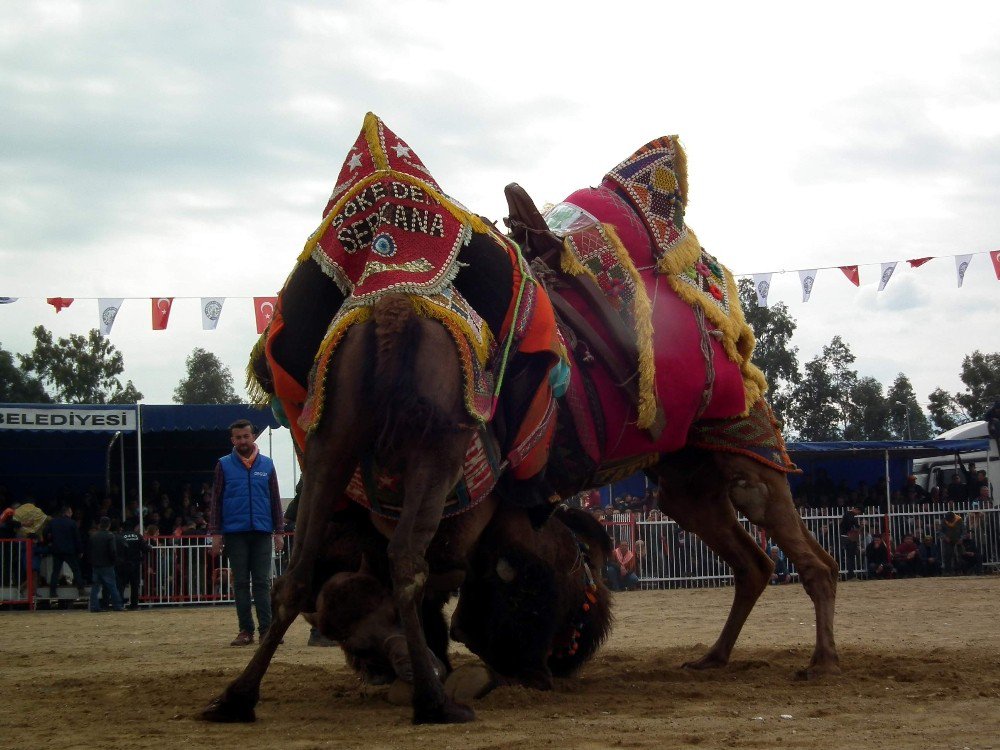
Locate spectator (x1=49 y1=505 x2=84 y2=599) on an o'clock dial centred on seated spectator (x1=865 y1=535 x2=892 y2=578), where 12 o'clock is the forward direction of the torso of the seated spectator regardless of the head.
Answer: The spectator is roughly at 2 o'clock from the seated spectator.

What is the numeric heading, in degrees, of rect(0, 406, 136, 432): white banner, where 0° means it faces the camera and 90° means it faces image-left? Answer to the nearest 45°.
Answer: approximately 0°

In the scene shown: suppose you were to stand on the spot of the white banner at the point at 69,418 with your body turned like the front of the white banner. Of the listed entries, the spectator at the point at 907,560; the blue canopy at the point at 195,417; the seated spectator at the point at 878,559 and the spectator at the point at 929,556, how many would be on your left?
4

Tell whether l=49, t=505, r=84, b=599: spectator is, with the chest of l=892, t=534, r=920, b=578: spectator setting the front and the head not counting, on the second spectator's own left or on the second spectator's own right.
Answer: on the second spectator's own right
